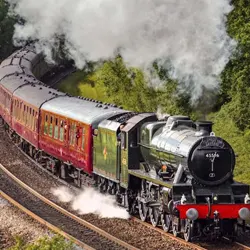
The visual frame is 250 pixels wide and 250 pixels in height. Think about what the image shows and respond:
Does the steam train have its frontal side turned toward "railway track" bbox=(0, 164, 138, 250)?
no

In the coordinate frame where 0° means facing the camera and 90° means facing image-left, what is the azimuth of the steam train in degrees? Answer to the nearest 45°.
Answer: approximately 315°

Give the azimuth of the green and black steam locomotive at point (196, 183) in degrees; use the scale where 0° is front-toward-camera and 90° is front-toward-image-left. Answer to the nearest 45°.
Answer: approximately 315°

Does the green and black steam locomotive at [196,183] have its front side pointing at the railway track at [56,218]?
no
